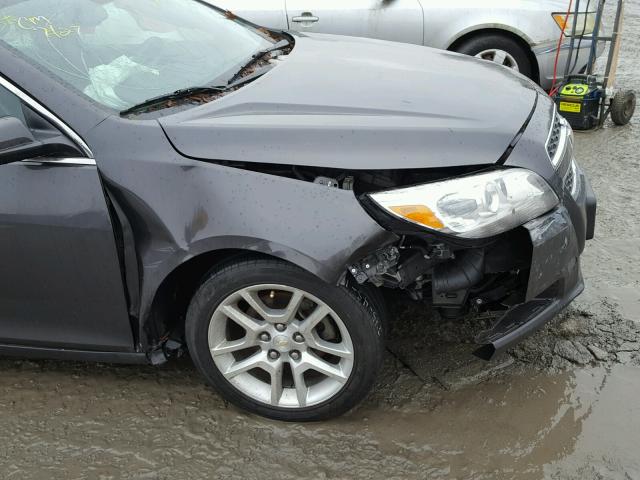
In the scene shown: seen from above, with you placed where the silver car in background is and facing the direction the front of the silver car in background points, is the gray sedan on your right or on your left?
on your right

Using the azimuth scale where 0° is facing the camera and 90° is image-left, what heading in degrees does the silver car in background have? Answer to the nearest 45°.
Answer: approximately 270°

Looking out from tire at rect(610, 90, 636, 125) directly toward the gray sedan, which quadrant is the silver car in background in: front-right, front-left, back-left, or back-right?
front-right

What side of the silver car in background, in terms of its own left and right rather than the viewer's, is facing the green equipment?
front

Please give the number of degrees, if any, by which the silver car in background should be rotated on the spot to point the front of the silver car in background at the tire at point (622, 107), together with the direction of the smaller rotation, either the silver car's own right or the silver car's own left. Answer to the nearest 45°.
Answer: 0° — it already faces it
